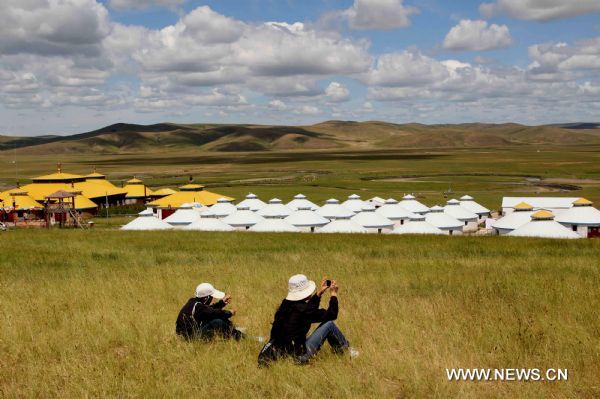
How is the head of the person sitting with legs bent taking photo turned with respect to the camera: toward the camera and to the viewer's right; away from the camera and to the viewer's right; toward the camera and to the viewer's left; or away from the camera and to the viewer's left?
away from the camera and to the viewer's right

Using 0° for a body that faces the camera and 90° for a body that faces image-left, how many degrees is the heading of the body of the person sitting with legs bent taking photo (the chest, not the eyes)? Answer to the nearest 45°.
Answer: approximately 225°

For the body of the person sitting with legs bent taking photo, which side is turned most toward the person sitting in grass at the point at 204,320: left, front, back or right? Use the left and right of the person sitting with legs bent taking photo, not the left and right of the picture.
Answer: left

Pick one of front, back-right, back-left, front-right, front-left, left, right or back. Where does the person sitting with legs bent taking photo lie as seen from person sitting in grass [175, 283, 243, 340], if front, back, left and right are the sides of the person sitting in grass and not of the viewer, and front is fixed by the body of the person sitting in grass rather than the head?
front-right

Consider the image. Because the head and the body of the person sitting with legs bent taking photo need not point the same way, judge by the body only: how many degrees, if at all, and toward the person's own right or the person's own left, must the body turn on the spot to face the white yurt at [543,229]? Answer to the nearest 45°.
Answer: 0° — they already face it
